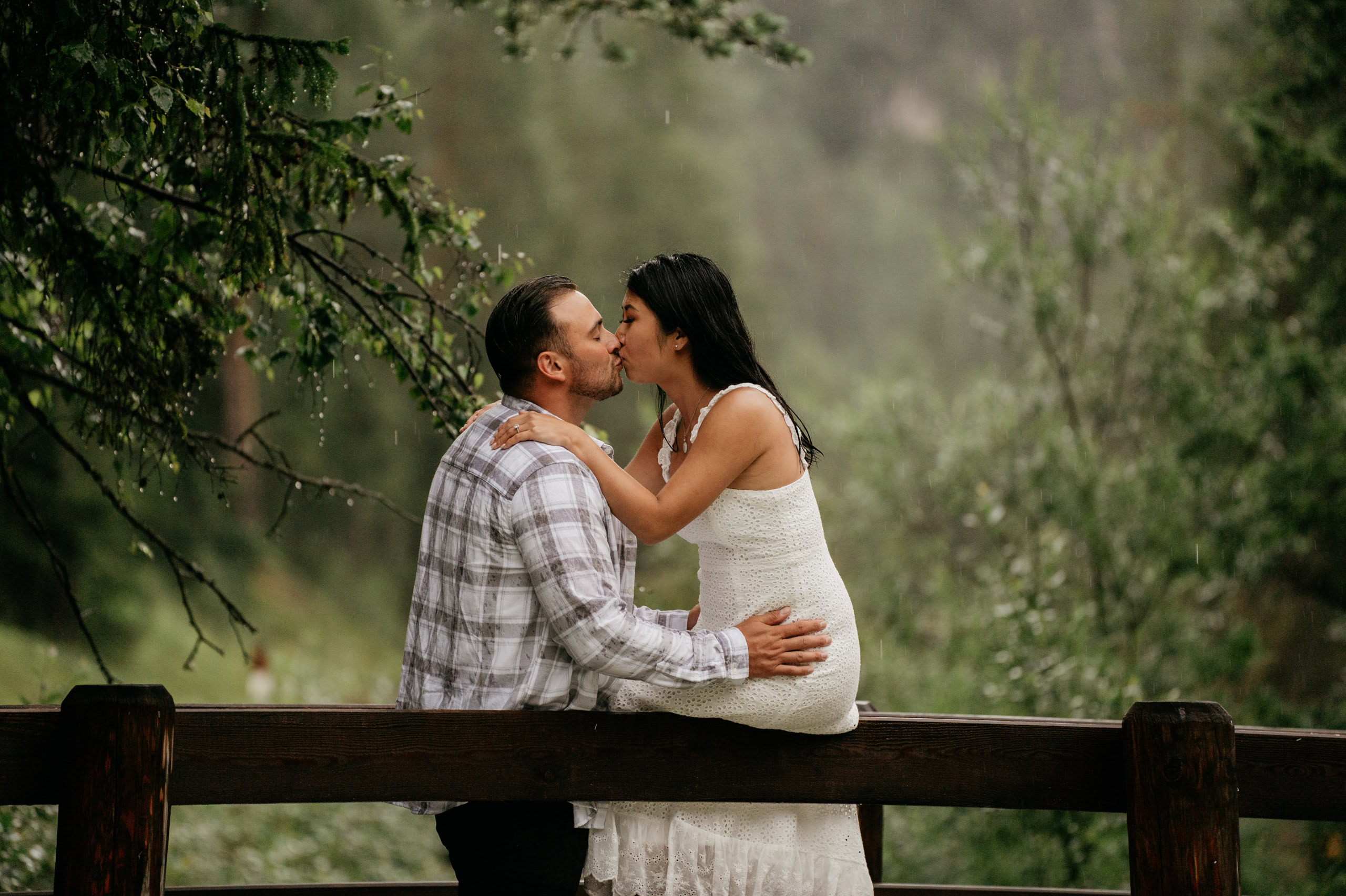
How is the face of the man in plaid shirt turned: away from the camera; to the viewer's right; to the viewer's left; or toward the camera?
to the viewer's right

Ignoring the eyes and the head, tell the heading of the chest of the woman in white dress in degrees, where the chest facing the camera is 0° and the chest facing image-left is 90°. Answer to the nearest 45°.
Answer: approximately 90°

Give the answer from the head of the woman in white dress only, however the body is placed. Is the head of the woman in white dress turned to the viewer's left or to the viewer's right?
to the viewer's left

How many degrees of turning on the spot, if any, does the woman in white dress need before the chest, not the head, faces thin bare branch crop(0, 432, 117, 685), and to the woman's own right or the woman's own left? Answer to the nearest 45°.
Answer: approximately 45° to the woman's own right

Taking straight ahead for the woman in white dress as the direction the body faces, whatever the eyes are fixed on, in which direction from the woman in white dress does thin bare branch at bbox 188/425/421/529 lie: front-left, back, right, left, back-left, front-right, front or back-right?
front-right
